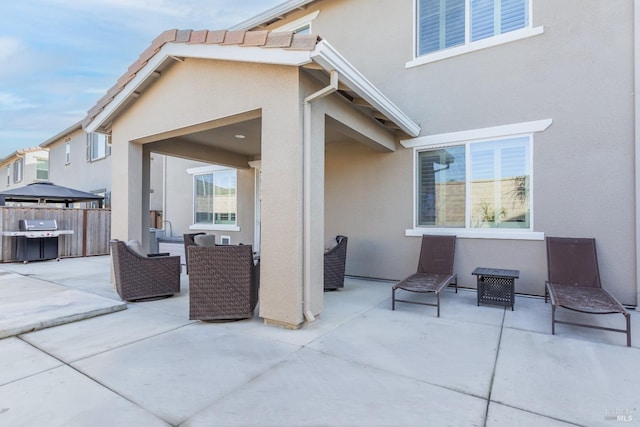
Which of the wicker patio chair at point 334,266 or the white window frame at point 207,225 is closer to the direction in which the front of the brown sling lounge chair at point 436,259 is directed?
the wicker patio chair

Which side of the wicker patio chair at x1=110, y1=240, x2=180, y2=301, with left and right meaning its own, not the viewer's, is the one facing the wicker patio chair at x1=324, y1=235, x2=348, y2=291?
front

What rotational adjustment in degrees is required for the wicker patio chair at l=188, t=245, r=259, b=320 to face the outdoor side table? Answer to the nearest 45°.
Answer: approximately 90° to its right

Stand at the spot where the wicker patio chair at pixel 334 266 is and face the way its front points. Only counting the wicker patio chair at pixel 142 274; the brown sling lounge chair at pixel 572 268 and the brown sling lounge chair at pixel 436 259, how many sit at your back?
2

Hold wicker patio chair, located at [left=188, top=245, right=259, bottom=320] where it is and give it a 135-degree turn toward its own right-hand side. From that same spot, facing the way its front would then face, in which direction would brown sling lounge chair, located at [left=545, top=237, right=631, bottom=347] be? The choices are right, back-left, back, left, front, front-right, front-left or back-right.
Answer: front-left

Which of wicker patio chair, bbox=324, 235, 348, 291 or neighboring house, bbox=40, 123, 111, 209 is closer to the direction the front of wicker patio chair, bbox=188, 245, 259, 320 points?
the neighboring house

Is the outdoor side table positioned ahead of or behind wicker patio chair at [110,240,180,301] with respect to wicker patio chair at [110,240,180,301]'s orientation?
ahead

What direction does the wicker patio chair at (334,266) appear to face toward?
to the viewer's left

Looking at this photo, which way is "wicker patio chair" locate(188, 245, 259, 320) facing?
away from the camera

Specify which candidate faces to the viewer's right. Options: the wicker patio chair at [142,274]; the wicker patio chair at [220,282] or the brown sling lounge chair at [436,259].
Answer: the wicker patio chair at [142,274]

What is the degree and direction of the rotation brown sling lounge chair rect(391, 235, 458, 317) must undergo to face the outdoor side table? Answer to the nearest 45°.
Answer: approximately 90° to its left

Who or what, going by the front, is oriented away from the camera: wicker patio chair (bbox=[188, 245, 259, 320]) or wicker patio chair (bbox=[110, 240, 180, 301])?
wicker patio chair (bbox=[188, 245, 259, 320])

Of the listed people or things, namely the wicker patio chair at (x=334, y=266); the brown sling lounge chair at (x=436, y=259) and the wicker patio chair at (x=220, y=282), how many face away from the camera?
1

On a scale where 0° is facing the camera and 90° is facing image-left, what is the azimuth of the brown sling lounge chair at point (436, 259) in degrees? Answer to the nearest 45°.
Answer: approximately 45°

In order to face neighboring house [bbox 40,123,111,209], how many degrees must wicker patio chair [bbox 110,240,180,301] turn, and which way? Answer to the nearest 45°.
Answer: approximately 90° to its left

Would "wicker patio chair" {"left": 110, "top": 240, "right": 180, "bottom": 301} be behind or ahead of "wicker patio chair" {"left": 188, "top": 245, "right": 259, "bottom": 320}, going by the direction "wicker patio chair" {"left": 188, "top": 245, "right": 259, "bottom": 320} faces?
ahead
